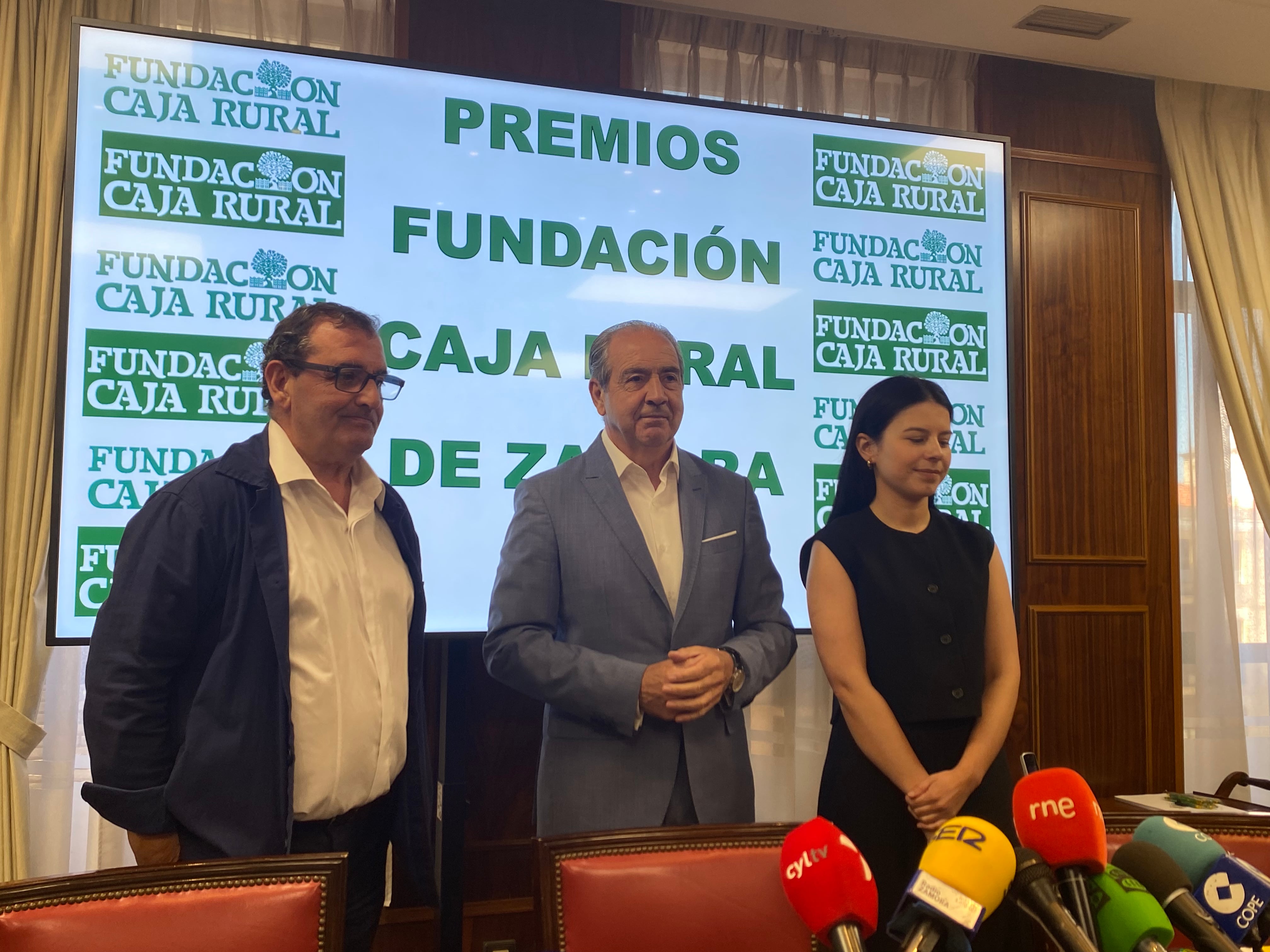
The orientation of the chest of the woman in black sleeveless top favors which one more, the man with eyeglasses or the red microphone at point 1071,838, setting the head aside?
the red microphone

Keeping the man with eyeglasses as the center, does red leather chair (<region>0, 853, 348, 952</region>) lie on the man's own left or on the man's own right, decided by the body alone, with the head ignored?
on the man's own right

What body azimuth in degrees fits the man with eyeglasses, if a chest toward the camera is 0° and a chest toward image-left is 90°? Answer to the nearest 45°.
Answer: approximately 315°

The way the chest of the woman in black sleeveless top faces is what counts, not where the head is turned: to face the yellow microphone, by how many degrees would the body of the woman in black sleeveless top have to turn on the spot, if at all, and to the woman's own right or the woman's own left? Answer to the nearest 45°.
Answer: approximately 45° to the woman's own right
